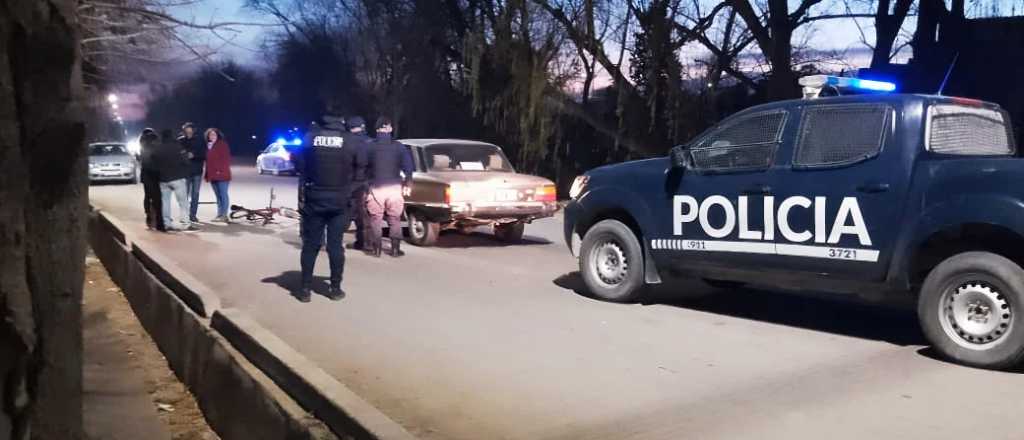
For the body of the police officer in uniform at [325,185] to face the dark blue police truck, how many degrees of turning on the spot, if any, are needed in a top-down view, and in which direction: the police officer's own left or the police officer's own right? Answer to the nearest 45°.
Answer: approximately 135° to the police officer's own right

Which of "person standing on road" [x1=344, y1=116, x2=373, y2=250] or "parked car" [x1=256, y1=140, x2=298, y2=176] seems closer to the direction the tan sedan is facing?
the parked car

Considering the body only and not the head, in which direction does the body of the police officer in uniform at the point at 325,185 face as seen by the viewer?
away from the camera

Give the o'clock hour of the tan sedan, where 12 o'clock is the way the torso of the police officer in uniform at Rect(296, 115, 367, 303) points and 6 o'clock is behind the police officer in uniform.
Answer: The tan sedan is roughly at 1 o'clock from the police officer in uniform.

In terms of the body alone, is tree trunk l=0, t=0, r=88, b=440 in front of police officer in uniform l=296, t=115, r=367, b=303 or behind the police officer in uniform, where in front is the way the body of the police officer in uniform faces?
behind

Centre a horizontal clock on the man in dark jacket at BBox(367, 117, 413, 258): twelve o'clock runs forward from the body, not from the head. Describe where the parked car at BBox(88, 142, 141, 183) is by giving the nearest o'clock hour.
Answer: The parked car is roughly at 11 o'clock from the man in dark jacket.

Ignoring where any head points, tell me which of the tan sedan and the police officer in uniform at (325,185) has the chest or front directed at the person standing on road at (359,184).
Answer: the police officer in uniform

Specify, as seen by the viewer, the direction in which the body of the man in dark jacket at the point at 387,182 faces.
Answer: away from the camera

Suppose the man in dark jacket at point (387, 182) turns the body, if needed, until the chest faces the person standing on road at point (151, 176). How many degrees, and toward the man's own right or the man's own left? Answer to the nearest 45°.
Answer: approximately 45° to the man's own left

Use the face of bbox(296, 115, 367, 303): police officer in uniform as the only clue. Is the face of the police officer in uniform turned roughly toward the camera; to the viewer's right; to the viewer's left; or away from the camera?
away from the camera

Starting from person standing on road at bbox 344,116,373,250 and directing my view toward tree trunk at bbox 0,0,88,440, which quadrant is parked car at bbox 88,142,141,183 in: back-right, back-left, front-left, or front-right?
back-right
